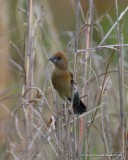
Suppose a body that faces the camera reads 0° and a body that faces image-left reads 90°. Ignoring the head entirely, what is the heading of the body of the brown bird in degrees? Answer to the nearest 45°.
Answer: approximately 45°
